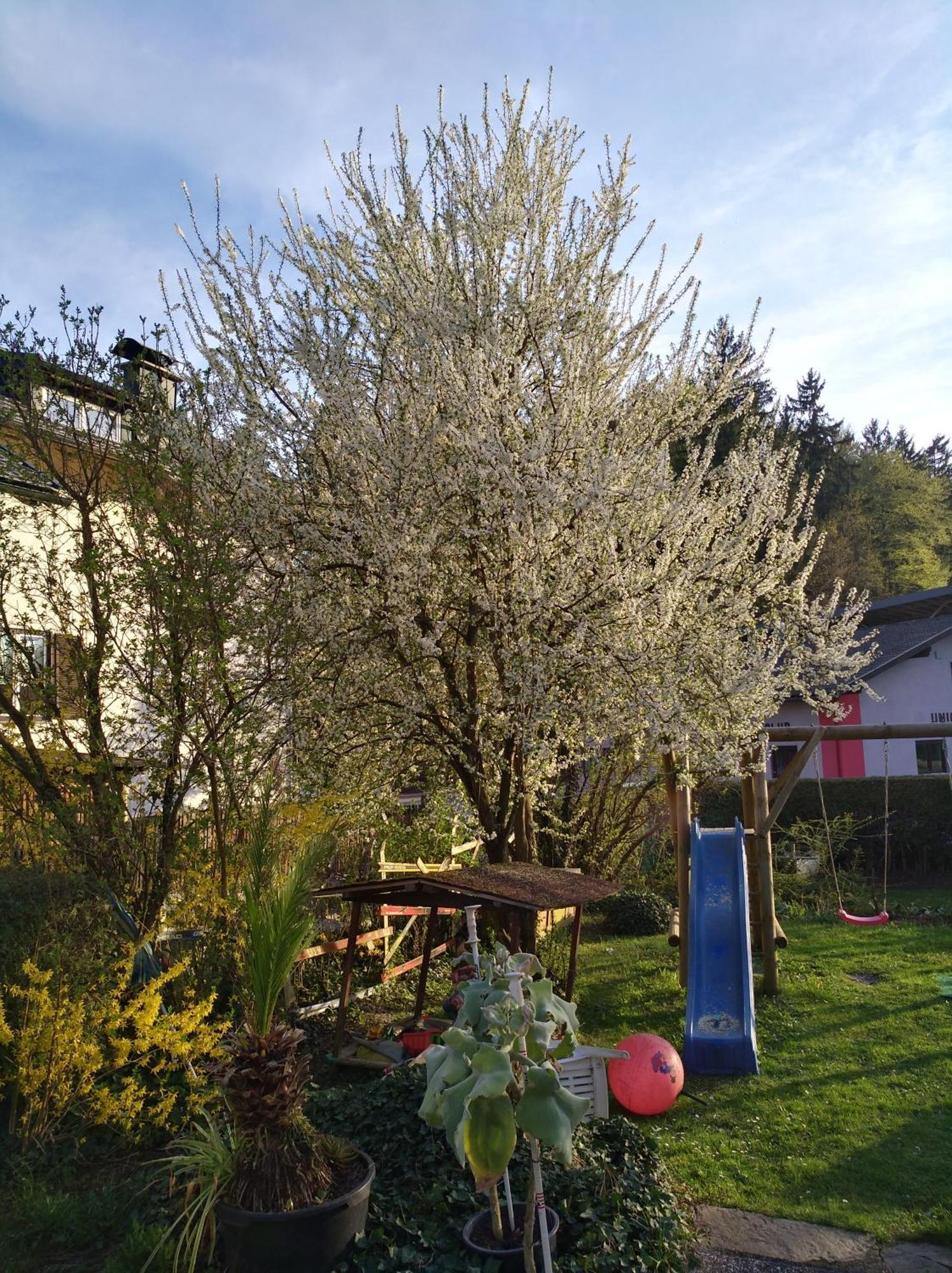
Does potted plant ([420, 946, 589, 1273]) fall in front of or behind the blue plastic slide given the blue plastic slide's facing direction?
in front

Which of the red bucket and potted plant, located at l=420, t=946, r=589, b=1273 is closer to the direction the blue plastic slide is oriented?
the potted plant

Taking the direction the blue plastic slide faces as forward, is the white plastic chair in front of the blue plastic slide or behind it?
in front

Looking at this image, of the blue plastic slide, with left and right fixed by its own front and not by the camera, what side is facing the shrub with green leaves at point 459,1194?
front

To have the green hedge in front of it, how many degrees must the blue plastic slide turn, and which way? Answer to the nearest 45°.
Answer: approximately 180°

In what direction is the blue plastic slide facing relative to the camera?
toward the camera

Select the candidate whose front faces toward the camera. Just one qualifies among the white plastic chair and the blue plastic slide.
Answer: the blue plastic slide

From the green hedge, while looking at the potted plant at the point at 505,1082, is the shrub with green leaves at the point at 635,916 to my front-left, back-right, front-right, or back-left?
front-right
